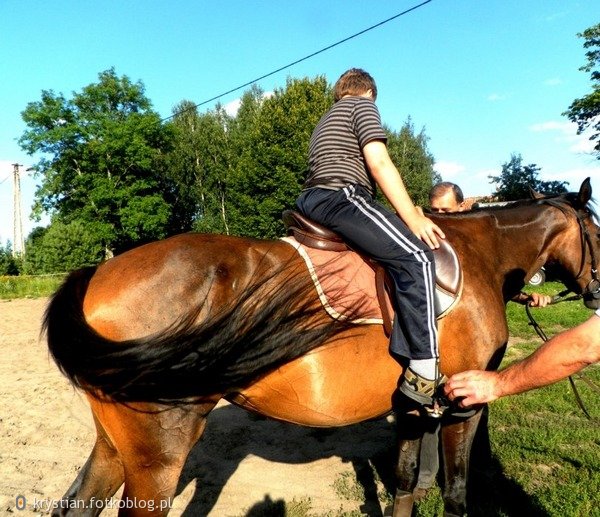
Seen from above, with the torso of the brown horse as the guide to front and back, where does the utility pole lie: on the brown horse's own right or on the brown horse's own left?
on the brown horse's own left

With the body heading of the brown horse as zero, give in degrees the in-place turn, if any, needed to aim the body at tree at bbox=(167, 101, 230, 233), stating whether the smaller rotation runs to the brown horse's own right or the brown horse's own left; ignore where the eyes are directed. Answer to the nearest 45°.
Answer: approximately 90° to the brown horse's own left

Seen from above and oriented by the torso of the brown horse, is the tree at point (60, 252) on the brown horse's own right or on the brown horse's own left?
on the brown horse's own left

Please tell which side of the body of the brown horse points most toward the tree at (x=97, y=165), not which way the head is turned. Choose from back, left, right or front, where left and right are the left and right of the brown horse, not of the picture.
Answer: left

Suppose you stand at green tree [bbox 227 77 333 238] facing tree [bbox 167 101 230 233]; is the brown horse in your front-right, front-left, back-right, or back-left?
back-left

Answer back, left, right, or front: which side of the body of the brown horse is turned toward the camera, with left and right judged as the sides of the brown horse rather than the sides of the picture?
right

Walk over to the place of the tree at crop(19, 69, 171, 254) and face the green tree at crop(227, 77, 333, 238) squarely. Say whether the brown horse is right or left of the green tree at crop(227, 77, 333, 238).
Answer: right
